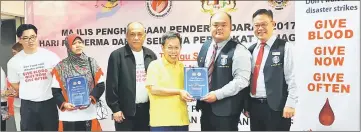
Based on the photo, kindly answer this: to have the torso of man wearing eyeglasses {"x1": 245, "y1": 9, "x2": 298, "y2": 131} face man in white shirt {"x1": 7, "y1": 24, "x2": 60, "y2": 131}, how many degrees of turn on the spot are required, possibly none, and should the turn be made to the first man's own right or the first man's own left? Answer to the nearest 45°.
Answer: approximately 45° to the first man's own right

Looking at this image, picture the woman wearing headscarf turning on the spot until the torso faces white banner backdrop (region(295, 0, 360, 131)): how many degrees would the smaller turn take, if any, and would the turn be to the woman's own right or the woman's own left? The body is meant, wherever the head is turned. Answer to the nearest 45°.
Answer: approximately 45° to the woman's own left

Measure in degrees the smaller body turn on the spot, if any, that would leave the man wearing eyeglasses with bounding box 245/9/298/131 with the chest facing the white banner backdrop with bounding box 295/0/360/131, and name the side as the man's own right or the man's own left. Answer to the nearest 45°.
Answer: approximately 135° to the man's own left

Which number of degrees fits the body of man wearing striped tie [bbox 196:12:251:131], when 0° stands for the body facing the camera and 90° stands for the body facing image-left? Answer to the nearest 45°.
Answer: approximately 45°

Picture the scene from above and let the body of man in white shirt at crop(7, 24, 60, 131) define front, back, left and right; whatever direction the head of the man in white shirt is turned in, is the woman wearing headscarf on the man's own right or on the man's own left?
on the man's own left

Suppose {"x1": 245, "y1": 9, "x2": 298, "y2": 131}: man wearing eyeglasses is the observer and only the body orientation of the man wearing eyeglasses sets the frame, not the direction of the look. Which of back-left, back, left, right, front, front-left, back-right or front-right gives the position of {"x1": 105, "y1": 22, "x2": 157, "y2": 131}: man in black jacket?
front-right

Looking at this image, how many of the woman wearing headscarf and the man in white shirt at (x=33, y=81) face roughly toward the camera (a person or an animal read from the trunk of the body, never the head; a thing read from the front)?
2

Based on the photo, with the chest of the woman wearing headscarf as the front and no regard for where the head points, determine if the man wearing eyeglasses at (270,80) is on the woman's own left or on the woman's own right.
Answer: on the woman's own left
